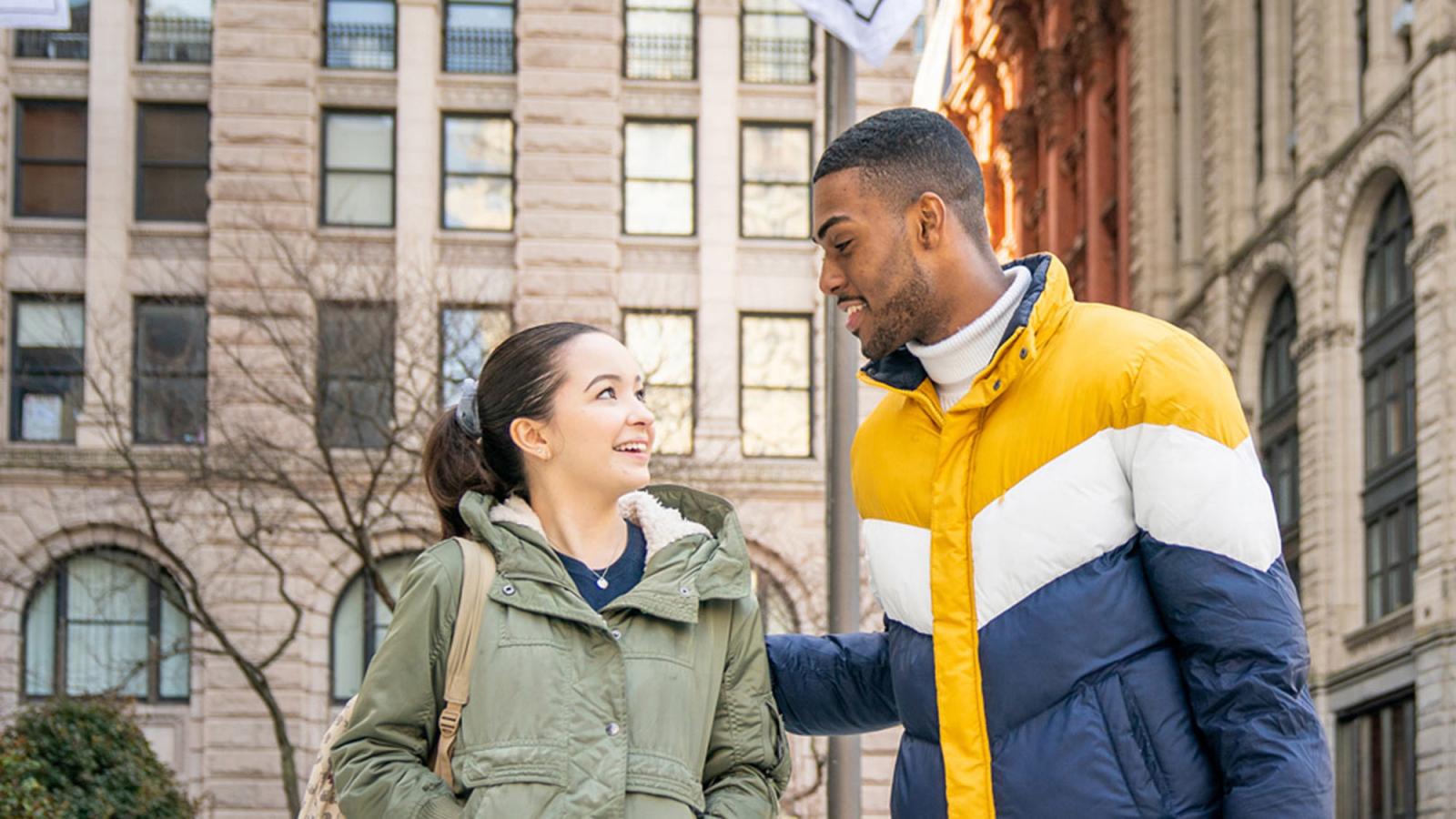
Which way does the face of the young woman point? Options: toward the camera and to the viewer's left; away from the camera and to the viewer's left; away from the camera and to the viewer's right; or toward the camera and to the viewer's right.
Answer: toward the camera and to the viewer's right

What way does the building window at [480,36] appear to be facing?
toward the camera

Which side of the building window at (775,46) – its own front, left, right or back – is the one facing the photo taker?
front

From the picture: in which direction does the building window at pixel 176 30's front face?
toward the camera

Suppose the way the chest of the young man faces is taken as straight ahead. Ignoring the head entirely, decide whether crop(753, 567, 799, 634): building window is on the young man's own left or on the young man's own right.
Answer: on the young man's own right

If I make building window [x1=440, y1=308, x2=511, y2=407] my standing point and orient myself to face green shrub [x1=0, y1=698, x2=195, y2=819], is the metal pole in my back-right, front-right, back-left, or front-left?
front-left

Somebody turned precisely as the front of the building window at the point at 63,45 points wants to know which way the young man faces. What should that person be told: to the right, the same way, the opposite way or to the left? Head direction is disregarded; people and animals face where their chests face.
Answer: to the right

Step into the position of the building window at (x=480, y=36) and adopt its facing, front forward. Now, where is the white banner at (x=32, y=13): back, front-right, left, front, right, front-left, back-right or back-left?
front

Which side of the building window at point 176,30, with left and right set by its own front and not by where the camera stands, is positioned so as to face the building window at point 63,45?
right

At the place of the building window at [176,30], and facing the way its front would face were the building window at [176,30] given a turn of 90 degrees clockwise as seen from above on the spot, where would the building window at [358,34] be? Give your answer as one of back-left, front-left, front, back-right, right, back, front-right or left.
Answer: back

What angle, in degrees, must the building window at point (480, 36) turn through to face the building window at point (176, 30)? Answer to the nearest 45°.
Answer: approximately 90° to its right

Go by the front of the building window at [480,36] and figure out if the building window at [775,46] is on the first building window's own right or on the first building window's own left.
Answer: on the first building window's own left

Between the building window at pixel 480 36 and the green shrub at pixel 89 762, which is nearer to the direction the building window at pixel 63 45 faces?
the green shrub

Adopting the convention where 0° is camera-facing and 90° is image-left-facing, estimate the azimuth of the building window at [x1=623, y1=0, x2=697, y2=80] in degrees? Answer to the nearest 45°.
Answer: approximately 0°

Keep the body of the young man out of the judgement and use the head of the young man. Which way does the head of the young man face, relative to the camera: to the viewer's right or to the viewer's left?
to the viewer's left

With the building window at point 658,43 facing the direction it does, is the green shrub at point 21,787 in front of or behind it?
in front
